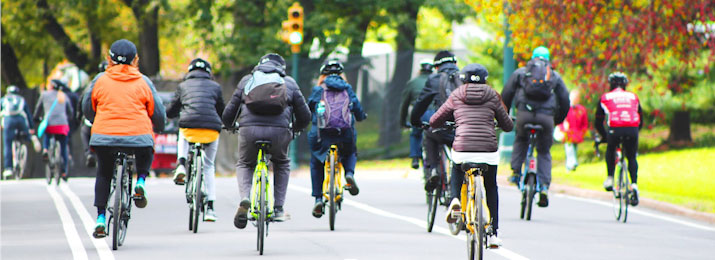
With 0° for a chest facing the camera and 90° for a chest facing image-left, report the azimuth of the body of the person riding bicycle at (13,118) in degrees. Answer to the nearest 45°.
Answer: approximately 180°

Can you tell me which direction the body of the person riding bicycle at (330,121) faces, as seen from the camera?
away from the camera

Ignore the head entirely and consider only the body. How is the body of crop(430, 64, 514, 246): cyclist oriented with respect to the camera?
away from the camera

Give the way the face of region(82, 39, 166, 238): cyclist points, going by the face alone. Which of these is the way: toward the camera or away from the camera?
away from the camera

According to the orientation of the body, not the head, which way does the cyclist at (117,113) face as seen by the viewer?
away from the camera

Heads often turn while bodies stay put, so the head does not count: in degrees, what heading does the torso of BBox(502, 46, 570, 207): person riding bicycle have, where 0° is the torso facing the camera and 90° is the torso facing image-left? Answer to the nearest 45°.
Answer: approximately 180°

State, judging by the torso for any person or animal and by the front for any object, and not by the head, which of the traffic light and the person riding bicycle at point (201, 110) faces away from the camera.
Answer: the person riding bicycle

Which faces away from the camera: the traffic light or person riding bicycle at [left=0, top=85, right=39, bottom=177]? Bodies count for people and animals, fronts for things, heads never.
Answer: the person riding bicycle

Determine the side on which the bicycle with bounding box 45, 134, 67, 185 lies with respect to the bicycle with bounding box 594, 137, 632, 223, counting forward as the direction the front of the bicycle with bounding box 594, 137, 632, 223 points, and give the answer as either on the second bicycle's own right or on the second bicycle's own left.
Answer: on the second bicycle's own left

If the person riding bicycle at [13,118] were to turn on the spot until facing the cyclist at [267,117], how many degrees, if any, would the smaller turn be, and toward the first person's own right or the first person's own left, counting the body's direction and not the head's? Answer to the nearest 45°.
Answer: approximately 180°

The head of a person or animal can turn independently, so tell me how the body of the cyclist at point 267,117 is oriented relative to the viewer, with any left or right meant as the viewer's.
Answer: facing away from the viewer

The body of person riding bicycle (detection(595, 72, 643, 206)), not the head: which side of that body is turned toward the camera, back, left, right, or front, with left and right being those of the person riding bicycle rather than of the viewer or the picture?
back

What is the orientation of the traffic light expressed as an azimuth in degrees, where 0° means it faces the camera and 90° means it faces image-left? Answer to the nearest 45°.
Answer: approximately 0°

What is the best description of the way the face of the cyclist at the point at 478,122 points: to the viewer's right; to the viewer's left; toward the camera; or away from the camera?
away from the camera
